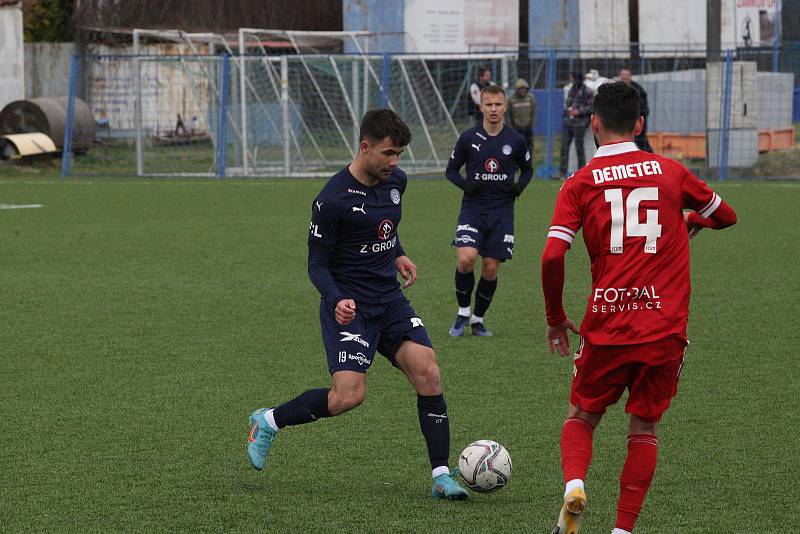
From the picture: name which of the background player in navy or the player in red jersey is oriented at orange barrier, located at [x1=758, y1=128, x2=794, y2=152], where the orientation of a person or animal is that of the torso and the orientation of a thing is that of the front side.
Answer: the player in red jersey

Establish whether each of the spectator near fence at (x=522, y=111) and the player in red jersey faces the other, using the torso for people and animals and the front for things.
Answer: yes

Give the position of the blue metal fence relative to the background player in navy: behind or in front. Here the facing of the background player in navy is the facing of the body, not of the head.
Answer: behind

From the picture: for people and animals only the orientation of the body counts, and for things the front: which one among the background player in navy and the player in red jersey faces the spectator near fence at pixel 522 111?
the player in red jersey

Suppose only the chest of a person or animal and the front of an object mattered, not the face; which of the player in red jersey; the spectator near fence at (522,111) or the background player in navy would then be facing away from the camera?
the player in red jersey

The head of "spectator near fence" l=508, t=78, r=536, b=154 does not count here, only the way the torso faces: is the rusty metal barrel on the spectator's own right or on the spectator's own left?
on the spectator's own right

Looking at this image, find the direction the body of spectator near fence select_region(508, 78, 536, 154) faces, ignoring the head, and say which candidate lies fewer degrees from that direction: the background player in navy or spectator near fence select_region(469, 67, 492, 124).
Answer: the background player in navy

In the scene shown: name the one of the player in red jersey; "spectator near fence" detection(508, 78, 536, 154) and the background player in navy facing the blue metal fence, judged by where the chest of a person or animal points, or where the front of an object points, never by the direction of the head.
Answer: the player in red jersey

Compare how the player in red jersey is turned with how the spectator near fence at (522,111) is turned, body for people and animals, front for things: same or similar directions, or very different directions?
very different directions

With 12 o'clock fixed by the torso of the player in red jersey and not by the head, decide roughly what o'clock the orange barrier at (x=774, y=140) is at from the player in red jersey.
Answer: The orange barrier is roughly at 12 o'clock from the player in red jersey.

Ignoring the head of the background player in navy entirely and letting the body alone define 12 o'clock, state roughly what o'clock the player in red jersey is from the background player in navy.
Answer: The player in red jersey is roughly at 12 o'clock from the background player in navy.

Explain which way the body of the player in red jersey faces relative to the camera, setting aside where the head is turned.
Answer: away from the camera
